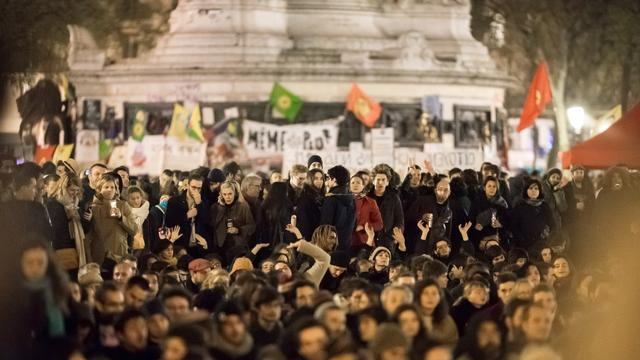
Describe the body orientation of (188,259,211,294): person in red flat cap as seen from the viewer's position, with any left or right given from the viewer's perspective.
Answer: facing the viewer and to the left of the viewer

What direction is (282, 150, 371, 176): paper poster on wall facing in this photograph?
toward the camera

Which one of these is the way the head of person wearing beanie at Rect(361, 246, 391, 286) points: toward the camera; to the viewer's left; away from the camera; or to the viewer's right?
toward the camera

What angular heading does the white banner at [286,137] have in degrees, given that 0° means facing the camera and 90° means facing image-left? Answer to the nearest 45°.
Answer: approximately 0°

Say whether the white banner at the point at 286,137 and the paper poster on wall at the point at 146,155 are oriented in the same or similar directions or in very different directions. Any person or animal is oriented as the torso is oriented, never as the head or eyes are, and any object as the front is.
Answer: same or similar directions

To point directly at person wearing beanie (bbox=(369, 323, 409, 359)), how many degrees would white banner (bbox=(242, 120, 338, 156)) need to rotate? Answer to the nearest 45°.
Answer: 0° — it already faces them

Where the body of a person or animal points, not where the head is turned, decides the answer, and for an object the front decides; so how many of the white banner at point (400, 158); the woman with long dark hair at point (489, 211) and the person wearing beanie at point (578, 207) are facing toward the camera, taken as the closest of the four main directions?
3

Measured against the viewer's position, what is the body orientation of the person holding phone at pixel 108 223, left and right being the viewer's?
facing the viewer

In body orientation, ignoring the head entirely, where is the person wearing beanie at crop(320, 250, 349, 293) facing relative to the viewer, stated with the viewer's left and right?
facing the viewer and to the left of the viewer

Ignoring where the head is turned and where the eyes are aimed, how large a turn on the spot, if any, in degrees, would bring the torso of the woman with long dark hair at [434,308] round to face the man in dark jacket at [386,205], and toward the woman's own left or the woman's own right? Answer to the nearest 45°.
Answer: approximately 135° to the woman's own right

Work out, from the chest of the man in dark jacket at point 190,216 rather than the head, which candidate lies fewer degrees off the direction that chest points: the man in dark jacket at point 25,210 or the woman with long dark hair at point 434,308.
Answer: the woman with long dark hair

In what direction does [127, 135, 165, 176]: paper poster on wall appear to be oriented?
toward the camera

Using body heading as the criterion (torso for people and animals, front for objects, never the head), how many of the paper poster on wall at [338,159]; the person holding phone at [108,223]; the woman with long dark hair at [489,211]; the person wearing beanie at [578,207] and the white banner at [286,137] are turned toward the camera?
5

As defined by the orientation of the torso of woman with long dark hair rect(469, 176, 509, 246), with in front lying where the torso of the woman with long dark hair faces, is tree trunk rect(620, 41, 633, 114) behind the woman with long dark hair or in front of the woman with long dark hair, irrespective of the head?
behind

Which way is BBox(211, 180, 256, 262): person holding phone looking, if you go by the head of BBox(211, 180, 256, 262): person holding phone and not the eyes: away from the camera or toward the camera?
toward the camera
